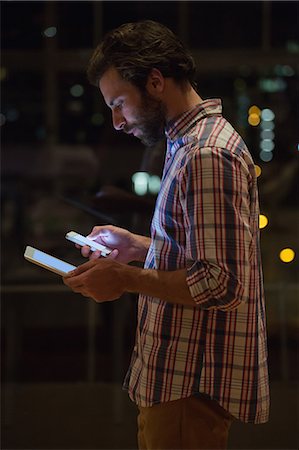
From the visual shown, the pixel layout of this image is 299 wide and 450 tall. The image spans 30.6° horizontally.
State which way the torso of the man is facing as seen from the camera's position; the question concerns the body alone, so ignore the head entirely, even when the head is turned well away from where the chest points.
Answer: to the viewer's left

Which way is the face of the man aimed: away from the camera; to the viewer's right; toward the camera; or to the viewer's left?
to the viewer's left
